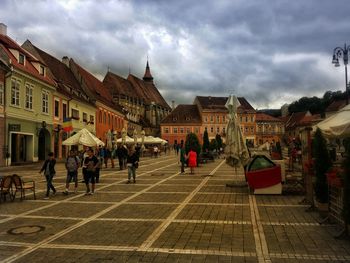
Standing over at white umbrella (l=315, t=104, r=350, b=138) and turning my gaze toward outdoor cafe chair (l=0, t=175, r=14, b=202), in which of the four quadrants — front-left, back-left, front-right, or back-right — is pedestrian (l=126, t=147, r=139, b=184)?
front-right

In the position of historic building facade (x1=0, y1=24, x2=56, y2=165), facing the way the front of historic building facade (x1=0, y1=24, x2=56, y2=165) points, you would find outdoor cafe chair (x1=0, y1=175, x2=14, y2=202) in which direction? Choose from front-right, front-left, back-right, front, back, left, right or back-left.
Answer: front-right

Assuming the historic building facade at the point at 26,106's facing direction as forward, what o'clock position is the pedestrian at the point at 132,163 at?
The pedestrian is roughly at 1 o'clock from the historic building facade.

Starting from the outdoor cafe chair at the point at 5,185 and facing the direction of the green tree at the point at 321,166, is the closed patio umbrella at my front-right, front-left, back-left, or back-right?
front-left

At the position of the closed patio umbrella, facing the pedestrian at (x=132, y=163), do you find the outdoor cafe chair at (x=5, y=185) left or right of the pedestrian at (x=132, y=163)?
left

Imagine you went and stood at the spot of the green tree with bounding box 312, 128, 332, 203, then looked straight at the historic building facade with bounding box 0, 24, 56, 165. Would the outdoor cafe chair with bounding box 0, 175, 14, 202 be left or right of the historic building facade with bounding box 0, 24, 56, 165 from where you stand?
left

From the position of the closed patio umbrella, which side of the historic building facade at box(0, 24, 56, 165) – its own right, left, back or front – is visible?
front

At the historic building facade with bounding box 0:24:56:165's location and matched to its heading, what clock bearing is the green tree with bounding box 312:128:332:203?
The green tree is roughly at 1 o'clock from the historic building facade.

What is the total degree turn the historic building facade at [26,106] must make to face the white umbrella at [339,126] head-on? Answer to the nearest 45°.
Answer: approximately 45° to its right

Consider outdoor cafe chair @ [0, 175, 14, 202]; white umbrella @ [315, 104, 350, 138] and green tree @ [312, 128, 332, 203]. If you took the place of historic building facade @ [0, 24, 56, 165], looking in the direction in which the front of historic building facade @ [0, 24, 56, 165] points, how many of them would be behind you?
0

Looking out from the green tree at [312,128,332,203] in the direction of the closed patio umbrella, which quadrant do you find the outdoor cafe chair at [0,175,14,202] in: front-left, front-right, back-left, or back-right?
front-left

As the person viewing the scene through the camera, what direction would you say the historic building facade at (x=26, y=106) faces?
facing the viewer and to the right of the viewer
